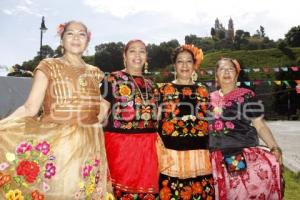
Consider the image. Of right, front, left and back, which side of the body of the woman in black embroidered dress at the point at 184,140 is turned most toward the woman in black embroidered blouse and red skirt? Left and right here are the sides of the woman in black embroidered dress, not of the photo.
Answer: right

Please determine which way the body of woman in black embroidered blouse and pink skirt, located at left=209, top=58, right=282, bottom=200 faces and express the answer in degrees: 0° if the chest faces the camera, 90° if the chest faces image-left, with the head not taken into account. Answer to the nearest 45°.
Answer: approximately 45°

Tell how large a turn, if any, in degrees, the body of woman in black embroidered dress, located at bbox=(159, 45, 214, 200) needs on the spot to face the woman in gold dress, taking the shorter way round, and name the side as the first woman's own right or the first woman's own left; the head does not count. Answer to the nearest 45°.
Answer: approximately 45° to the first woman's own right

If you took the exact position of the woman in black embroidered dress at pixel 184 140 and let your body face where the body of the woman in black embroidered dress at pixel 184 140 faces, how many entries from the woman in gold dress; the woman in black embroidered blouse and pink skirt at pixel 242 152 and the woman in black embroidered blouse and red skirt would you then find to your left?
1

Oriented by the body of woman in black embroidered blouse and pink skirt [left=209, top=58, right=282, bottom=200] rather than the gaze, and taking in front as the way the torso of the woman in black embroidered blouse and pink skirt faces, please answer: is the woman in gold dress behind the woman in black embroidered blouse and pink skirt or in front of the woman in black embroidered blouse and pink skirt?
in front

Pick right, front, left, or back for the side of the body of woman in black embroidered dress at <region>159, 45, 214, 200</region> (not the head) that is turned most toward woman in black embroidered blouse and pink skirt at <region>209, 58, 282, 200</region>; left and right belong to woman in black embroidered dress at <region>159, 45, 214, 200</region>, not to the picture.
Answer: left

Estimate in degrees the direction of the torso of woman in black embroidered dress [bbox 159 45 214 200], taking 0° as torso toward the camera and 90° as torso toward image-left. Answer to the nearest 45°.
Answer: approximately 0°
